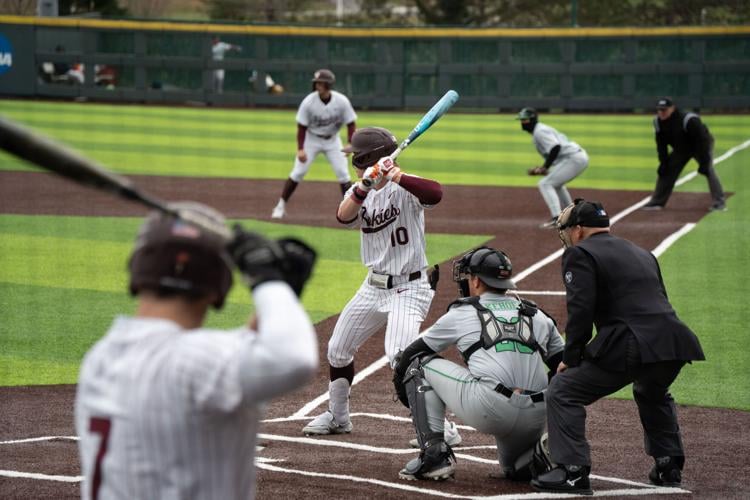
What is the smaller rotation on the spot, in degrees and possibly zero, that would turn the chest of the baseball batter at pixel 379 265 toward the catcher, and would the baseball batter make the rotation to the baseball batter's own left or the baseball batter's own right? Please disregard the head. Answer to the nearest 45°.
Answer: approximately 90° to the baseball batter's own left

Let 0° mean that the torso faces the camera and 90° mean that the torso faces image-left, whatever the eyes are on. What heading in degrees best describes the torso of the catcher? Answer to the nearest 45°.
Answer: approximately 135°

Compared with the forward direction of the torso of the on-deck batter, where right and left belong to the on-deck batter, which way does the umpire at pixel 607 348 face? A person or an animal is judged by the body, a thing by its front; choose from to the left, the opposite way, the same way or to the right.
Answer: to the left

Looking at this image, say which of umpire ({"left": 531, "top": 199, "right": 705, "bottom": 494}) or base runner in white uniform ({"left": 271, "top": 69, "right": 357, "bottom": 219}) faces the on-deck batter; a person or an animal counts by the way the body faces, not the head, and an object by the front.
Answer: the base runner in white uniform

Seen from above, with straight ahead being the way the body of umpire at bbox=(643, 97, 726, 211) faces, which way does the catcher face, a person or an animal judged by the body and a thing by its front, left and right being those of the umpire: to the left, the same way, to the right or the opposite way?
to the right

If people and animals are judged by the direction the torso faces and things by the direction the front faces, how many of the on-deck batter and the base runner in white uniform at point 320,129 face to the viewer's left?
0

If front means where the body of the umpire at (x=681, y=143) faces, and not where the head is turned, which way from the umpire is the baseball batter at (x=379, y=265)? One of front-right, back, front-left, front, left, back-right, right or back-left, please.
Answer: front-left

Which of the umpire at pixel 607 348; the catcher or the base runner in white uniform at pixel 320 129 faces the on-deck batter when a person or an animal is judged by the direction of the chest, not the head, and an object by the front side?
the base runner in white uniform

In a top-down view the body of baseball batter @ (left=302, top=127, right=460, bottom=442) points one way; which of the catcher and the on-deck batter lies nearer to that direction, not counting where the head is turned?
the on-deck batter

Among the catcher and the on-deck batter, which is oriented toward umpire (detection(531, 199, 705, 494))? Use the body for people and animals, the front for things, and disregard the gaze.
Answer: the on-deck batter

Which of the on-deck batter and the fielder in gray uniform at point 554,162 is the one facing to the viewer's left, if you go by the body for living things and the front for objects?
the fielder in gray uniform

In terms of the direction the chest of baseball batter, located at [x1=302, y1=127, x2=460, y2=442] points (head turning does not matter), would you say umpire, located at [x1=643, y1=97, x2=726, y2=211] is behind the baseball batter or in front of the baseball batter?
behind

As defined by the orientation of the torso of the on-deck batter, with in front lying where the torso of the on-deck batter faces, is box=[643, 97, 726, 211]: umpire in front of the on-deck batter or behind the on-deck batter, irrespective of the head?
in front

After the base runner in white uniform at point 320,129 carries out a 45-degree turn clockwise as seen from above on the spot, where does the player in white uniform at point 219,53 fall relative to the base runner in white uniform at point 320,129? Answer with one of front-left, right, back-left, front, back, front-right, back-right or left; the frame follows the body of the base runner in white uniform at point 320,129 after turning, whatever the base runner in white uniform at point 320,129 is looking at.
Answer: back-right

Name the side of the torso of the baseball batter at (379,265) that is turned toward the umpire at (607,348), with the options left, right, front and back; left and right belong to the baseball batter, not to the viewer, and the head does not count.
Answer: left

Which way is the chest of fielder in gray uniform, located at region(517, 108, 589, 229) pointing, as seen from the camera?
to the viewer's left
